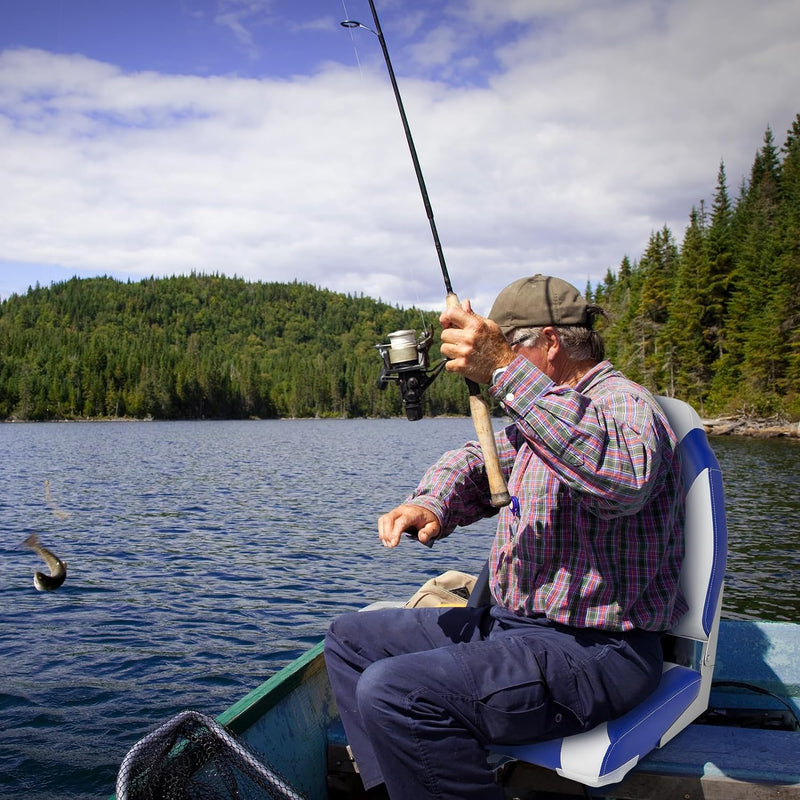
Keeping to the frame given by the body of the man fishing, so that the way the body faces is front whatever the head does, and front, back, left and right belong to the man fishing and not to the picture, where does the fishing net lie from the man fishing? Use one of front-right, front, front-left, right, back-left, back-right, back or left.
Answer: front

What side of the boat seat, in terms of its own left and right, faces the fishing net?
front

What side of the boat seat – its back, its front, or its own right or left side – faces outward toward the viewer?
left

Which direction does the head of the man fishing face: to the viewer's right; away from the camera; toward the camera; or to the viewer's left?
to the viewer's left

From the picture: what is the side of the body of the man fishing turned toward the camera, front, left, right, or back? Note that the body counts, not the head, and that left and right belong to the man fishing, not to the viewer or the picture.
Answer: left
